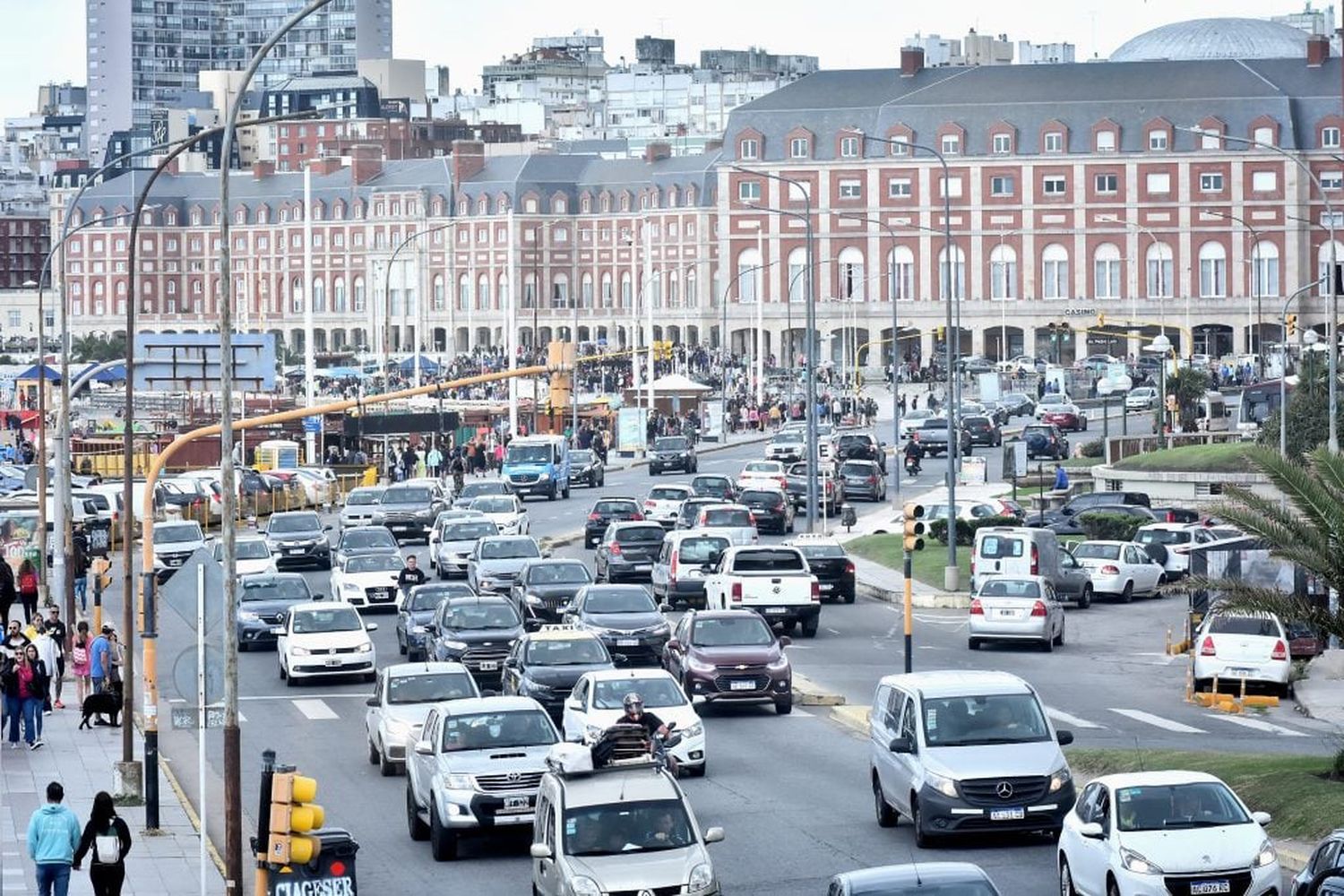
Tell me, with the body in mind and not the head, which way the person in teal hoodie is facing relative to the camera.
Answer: away from the camera

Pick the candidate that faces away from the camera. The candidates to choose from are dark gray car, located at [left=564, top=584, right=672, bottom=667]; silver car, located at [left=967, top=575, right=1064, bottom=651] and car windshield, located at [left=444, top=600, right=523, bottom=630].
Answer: the silver car

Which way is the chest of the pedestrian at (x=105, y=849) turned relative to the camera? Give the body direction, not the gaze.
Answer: away from the camera

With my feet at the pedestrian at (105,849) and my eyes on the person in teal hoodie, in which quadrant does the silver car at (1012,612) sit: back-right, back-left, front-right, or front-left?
back-right

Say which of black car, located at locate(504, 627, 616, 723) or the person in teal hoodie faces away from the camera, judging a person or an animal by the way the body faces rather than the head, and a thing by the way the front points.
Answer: the person in teal hoodie

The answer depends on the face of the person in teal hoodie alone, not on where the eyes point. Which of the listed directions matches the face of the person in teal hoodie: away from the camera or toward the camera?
away from the camera

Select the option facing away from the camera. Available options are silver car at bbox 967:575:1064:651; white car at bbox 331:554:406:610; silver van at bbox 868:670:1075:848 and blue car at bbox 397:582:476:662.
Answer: the silver car

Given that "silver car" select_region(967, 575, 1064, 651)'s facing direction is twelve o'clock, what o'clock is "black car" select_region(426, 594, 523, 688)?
The black car is roughly at 8 o'clock from the silver car.

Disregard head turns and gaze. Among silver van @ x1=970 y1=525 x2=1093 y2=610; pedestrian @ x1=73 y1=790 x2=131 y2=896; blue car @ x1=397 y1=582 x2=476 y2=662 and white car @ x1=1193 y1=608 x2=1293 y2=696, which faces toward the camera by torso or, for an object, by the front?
the blue car

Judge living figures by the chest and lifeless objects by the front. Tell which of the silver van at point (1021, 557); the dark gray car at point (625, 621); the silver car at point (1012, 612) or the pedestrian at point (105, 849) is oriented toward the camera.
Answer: the dark gray car

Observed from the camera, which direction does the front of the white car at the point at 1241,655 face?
facing away from the viewer

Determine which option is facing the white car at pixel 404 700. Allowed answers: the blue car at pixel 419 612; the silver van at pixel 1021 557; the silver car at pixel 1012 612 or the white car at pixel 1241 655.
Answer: the blue car

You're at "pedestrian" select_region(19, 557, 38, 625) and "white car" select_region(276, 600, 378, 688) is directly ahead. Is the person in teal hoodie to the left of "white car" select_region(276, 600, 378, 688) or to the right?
right

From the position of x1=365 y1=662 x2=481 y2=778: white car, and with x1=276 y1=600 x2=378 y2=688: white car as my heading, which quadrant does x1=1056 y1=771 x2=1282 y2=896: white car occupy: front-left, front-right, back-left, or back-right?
back-right

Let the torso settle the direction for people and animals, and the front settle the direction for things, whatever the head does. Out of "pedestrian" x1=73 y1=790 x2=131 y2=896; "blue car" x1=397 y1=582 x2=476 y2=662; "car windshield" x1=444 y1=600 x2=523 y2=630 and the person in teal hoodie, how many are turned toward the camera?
2

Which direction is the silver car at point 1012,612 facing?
away from the camera
